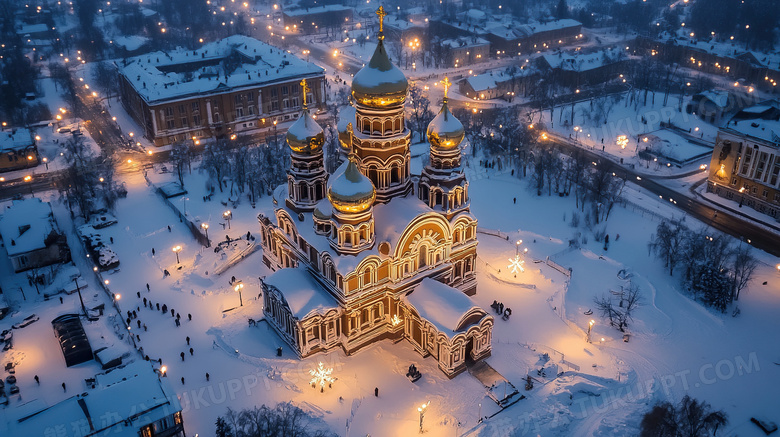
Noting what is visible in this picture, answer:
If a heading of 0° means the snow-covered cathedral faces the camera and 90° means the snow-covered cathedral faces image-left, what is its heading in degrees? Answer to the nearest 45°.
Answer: approximately 315°

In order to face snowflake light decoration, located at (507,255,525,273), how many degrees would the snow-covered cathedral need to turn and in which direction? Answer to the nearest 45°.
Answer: approximately 90° to its left

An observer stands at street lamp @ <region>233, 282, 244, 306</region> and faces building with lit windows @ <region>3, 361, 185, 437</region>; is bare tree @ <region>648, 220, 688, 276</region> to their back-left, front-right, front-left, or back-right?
back-left

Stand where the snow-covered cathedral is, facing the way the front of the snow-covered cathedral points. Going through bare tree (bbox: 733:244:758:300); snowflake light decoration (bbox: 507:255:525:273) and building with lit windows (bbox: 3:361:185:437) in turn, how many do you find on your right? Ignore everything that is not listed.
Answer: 1

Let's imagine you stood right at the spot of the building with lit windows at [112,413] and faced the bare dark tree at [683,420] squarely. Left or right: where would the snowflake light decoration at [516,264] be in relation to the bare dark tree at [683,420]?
left

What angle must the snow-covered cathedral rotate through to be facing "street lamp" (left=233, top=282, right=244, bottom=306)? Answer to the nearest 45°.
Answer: approximately 135° to its right

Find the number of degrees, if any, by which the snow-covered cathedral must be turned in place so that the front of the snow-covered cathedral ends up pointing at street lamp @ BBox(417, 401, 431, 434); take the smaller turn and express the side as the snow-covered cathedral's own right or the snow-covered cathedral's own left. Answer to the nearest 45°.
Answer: approximately 45° to the snow-covered cathedral's own right

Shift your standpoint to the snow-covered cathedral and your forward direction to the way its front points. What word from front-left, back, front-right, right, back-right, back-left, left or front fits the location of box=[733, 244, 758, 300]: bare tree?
front-left

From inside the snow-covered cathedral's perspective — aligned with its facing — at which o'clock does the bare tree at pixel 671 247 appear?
The bare tree is roughly at 10 o'clock from the snow-covered cathedral.

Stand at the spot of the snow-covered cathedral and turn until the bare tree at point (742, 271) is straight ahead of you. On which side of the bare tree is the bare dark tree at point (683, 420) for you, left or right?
right

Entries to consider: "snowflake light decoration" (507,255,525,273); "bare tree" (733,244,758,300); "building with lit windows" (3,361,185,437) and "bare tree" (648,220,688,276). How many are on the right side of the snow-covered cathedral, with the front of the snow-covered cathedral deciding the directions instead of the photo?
1

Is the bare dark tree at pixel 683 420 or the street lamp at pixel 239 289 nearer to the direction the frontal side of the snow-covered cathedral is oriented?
the bare dark tree

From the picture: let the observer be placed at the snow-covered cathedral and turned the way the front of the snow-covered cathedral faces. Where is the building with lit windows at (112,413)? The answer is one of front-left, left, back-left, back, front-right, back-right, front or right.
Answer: right
